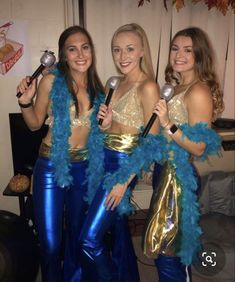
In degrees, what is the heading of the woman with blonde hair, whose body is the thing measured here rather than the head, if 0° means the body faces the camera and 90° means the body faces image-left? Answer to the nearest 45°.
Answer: approximately 45°
